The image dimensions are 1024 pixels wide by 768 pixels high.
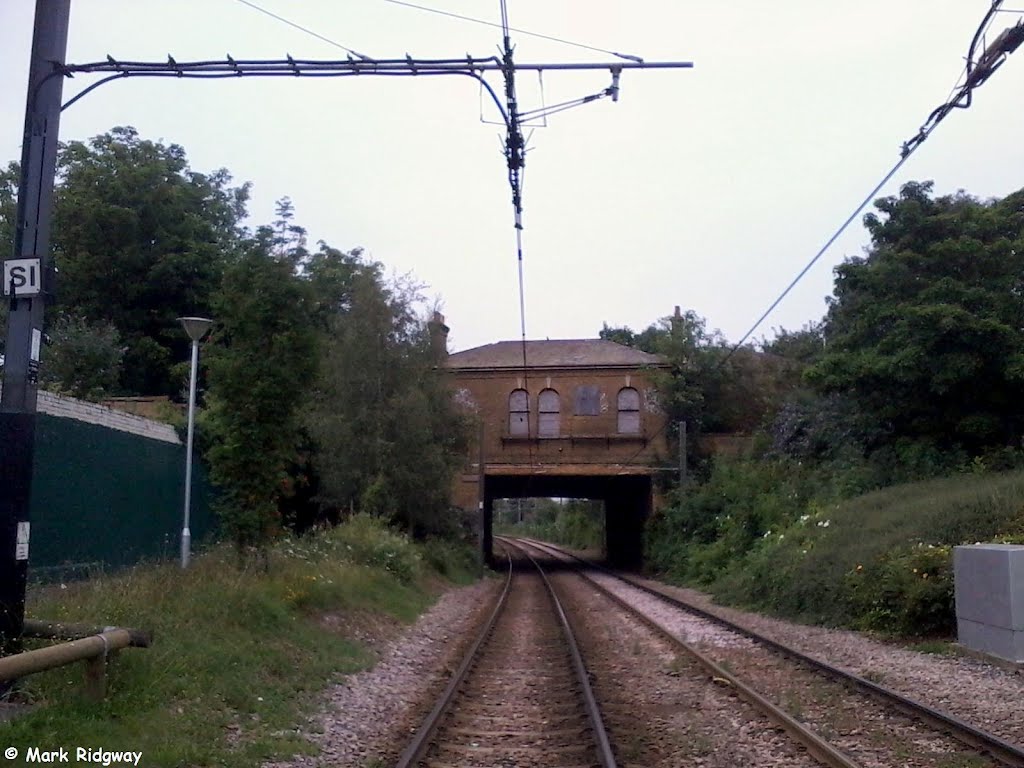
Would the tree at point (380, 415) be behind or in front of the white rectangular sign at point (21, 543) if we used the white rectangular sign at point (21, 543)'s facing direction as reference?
behind

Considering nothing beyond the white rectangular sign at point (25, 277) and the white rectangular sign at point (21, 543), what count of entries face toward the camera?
2

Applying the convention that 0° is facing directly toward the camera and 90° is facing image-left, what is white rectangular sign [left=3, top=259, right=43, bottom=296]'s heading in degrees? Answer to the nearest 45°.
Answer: approximately 0°

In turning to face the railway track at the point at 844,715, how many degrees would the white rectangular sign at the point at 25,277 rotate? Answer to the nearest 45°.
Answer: approximately 90° to its left

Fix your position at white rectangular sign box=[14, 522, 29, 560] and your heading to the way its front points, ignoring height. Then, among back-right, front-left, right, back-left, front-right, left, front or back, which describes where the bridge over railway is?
back-left

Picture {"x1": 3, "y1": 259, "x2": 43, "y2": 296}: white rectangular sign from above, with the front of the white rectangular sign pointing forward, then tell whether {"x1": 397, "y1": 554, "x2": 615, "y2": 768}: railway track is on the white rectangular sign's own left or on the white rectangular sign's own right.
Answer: on the white rectangular sign's own left

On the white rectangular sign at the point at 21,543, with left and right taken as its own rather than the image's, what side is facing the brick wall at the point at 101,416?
back

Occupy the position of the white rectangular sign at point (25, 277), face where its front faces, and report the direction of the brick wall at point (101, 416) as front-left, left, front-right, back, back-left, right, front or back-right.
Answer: back

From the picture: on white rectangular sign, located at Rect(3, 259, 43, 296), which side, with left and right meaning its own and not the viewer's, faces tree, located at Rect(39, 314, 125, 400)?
back

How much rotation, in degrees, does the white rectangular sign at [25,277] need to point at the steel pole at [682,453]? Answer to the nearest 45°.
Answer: approximately 135° to its left

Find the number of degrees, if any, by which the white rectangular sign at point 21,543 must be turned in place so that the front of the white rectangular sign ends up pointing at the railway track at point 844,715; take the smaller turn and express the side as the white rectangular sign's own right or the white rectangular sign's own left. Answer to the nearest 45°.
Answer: approximately 90° to the white rectangular sign's own left

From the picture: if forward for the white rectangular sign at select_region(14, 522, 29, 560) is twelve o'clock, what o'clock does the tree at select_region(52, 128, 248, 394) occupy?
The tree is roughly at 6 o'clock from the white rectangular sign.

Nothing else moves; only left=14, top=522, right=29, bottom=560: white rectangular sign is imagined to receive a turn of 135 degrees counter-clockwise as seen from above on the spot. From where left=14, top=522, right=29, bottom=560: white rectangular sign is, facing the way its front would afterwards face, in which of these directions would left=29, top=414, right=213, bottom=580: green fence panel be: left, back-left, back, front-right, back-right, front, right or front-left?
front-left

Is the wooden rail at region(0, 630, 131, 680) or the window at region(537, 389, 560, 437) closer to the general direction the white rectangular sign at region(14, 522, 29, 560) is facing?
the wooden rail
